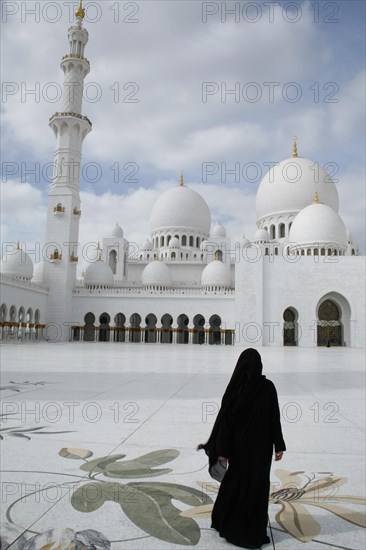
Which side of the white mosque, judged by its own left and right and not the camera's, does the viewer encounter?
front
